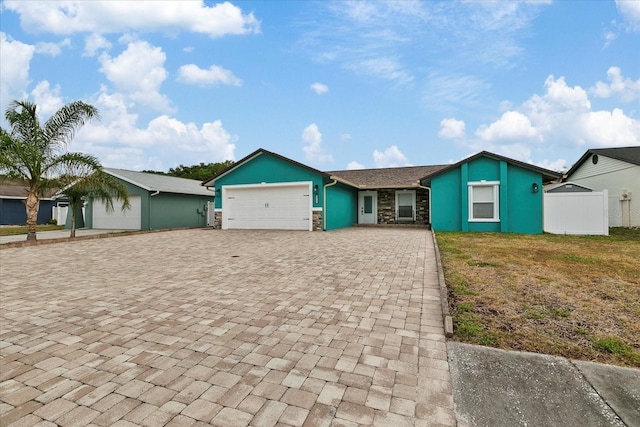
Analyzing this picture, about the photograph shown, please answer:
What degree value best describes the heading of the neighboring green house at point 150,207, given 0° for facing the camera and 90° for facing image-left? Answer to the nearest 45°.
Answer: approximately 45°

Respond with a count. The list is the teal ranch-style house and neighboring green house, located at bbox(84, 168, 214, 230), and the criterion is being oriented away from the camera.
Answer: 0

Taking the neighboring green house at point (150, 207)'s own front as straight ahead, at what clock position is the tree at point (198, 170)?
The tree is roughly at 5 o'clock from the neighboring green house.

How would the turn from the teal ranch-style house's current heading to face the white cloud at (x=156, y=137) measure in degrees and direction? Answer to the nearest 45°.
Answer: approximately 90° to its right

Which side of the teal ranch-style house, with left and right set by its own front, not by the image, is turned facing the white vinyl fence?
left

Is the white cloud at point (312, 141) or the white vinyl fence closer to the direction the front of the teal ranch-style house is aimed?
the white vinyl fence

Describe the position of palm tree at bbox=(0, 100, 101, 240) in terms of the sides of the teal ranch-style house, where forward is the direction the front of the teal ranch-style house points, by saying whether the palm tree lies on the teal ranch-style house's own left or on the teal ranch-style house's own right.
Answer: on the teal ranch-style house's own right
